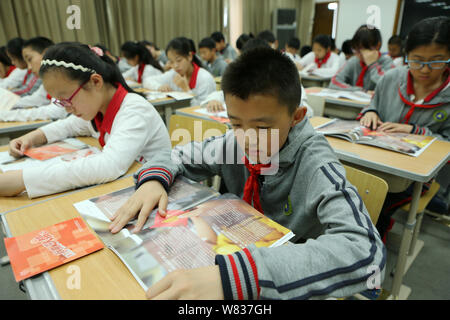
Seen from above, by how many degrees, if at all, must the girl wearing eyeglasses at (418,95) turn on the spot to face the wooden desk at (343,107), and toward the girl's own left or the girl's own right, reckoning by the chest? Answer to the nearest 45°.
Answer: approximately 90° to the girl's own right

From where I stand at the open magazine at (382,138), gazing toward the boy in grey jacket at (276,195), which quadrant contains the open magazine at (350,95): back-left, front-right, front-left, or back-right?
back-right

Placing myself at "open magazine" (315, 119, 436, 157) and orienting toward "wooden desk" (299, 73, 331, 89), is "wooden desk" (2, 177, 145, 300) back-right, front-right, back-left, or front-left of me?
back-left

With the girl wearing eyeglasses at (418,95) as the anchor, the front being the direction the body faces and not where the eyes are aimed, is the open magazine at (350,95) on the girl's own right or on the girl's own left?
on the girl's own right

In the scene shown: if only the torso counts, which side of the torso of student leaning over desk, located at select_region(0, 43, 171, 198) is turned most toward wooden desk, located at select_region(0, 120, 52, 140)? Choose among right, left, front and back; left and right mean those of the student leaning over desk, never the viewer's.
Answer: right

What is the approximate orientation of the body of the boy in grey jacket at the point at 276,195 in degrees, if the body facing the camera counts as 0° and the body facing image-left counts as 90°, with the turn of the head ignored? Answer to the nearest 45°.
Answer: approximately 45°

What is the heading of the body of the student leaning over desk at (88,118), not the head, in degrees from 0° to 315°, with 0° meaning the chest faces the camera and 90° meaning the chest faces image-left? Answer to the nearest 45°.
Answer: approximately 45°

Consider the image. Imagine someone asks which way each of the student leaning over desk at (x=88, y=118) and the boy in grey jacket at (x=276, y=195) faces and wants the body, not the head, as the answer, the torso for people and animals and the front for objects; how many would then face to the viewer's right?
0

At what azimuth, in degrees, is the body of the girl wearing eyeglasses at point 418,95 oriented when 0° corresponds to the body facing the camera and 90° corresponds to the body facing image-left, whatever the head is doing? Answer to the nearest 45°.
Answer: approximately 45°
